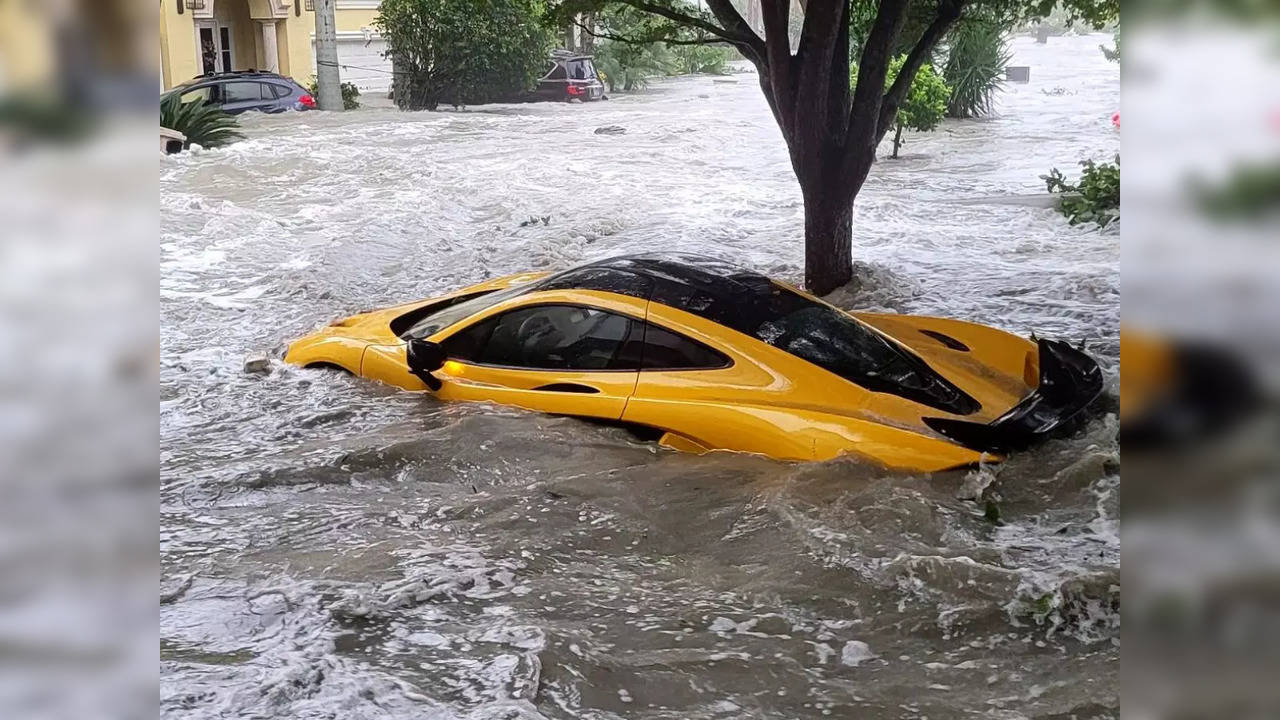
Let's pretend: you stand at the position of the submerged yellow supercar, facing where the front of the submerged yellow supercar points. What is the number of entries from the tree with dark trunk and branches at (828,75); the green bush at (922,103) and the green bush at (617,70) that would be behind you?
0

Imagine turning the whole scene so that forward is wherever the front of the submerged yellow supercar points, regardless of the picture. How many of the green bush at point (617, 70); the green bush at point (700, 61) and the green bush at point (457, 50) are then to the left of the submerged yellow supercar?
0

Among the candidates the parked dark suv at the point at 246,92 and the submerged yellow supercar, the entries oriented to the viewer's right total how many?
0

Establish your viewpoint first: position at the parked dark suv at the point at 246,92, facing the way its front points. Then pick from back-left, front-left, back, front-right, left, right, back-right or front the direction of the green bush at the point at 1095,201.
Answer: back-left

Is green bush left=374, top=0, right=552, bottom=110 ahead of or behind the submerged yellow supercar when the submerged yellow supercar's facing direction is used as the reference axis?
ahead

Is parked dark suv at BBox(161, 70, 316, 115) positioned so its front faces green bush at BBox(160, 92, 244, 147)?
no

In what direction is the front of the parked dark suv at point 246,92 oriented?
to the viewer's left

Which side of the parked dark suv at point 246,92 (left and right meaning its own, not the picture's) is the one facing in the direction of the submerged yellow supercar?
left

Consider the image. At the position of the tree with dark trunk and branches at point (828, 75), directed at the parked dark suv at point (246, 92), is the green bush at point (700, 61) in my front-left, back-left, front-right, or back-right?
front-right

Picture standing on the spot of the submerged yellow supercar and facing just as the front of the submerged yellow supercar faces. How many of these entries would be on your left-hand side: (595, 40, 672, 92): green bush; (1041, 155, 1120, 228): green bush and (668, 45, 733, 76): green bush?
0

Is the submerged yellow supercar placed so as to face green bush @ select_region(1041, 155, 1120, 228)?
no

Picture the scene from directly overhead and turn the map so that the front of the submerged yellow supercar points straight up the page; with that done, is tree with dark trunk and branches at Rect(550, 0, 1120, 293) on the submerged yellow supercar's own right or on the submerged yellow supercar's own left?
on the submerged yellow supercar's own right

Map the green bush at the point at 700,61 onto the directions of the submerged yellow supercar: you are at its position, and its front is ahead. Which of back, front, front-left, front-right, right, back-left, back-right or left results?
front-right

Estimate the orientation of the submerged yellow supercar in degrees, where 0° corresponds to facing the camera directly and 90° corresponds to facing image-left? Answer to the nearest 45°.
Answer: approximately 135°

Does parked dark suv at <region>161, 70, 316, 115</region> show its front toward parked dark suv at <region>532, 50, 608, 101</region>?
no
